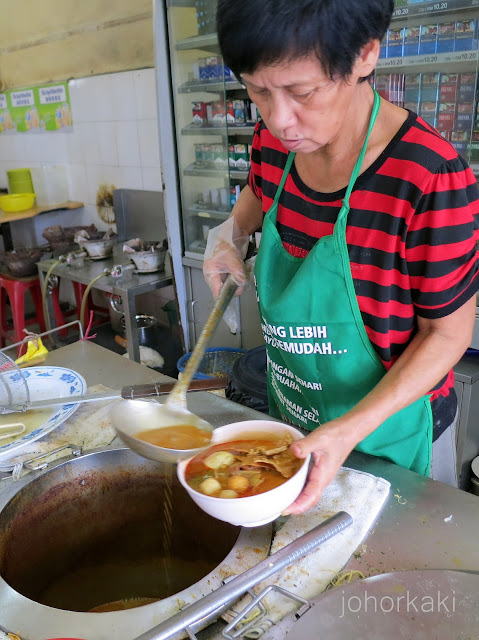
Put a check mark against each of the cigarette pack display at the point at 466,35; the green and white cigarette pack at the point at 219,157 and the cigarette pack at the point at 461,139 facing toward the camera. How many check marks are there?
3

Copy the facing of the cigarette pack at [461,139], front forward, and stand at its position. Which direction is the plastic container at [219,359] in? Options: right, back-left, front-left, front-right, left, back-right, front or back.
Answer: right

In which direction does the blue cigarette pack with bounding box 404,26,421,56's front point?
toward the camera

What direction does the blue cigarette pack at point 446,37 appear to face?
toward the camera

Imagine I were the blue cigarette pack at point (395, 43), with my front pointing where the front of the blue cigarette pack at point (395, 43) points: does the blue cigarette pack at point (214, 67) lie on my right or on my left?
on my right

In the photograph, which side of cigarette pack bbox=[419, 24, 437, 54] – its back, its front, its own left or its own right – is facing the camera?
front

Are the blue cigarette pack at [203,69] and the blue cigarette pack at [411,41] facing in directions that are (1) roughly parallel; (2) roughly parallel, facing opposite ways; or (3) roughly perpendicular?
roughly parallel

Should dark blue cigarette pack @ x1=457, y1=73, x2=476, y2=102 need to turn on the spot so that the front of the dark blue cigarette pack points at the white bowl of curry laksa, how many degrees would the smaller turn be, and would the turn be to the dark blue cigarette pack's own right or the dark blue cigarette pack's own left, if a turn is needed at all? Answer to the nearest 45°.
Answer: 0° — it already faces it

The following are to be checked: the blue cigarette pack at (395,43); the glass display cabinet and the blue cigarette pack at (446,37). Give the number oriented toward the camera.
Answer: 3

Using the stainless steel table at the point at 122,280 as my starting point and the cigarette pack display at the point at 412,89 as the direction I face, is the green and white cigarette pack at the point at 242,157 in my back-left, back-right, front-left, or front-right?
front-left

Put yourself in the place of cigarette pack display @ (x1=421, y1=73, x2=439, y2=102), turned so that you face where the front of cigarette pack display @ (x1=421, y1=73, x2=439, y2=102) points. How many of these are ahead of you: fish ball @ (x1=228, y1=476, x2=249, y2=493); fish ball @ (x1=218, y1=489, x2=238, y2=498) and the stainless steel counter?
3

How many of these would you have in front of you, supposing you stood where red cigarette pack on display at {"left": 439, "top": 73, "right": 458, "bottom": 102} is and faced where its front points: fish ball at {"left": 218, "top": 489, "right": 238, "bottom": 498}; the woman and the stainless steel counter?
3
